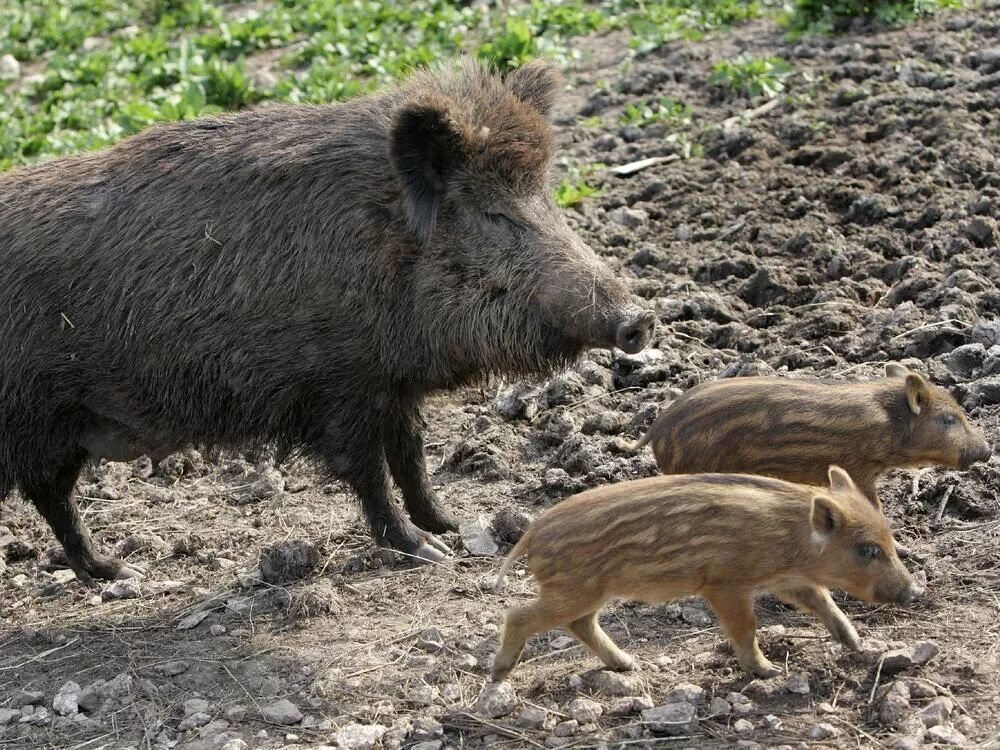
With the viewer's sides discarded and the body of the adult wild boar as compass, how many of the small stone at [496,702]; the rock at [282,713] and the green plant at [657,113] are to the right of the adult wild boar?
2

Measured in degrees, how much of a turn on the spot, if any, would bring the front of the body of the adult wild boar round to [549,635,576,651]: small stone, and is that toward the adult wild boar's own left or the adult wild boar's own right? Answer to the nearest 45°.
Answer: approximately 45° to the adult wild boar's own right

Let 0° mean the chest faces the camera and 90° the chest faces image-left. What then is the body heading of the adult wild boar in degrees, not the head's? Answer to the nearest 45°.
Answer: approximately 270°

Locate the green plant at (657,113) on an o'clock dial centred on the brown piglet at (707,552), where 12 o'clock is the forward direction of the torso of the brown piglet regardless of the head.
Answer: The green plant is roughly at 9 o'clock from the brown piglet.

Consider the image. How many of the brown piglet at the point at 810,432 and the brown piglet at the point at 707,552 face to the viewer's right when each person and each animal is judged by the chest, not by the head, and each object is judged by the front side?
2

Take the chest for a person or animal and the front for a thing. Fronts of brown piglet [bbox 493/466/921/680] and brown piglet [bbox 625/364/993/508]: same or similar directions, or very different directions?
same or similar directions

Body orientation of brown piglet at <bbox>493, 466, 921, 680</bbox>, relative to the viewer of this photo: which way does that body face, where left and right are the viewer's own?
facing to the right of the viewer

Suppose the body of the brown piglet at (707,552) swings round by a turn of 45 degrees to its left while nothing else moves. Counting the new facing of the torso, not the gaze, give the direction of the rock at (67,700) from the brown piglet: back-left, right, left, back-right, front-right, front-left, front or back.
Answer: back-left

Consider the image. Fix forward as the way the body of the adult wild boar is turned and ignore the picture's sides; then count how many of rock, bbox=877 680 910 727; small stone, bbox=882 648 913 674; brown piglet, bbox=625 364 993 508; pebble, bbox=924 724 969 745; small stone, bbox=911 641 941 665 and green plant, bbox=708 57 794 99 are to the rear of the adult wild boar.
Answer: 0

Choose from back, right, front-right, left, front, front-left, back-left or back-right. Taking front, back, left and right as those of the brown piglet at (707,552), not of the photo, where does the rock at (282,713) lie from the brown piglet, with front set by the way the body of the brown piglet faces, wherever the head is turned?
back

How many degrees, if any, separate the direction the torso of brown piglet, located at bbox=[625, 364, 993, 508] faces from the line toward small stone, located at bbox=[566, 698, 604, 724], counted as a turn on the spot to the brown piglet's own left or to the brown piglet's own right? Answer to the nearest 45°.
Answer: approximately 135° to the brown piglet's own right

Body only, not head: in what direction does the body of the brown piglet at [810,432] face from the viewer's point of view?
to the viewer's right

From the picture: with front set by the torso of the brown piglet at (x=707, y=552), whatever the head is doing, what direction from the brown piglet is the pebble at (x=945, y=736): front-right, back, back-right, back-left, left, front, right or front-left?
front-right

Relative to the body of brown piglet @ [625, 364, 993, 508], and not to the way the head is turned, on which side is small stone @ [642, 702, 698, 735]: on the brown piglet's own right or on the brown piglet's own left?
on the brown piglet's own right

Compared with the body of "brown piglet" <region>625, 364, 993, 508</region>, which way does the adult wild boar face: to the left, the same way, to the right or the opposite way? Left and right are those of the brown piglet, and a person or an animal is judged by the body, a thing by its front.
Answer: the same way

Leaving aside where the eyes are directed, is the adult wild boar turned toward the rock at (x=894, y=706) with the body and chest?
no

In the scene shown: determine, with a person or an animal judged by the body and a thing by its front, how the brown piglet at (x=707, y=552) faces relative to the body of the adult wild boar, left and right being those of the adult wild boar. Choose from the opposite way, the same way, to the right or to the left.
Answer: the same way

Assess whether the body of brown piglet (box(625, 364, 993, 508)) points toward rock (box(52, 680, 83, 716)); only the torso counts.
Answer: no
